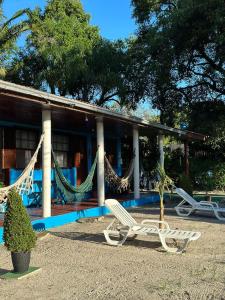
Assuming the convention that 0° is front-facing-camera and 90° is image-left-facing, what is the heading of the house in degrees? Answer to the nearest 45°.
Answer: approximately 315°

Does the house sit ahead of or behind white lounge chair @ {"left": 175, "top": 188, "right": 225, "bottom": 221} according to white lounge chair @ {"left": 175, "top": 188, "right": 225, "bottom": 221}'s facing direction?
behind

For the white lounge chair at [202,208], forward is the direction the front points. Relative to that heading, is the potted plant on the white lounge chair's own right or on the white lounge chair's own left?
on the white lounge chair's own right

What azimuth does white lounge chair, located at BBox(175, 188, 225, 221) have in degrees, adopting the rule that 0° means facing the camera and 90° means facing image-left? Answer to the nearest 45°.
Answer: approximately 270°

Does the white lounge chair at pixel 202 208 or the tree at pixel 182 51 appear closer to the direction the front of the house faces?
the white lounge chair

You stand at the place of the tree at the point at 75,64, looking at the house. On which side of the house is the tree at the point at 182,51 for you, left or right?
left

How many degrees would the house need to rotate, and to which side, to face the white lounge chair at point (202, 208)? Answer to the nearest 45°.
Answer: approximately 45° to its left

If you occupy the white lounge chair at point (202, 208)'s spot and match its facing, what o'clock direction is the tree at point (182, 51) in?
The tree is roughly at 9 o'clock from the white lounge chair.

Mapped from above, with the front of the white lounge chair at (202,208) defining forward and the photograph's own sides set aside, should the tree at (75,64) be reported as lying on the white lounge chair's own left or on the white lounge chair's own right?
on the white lounge chair's own left
